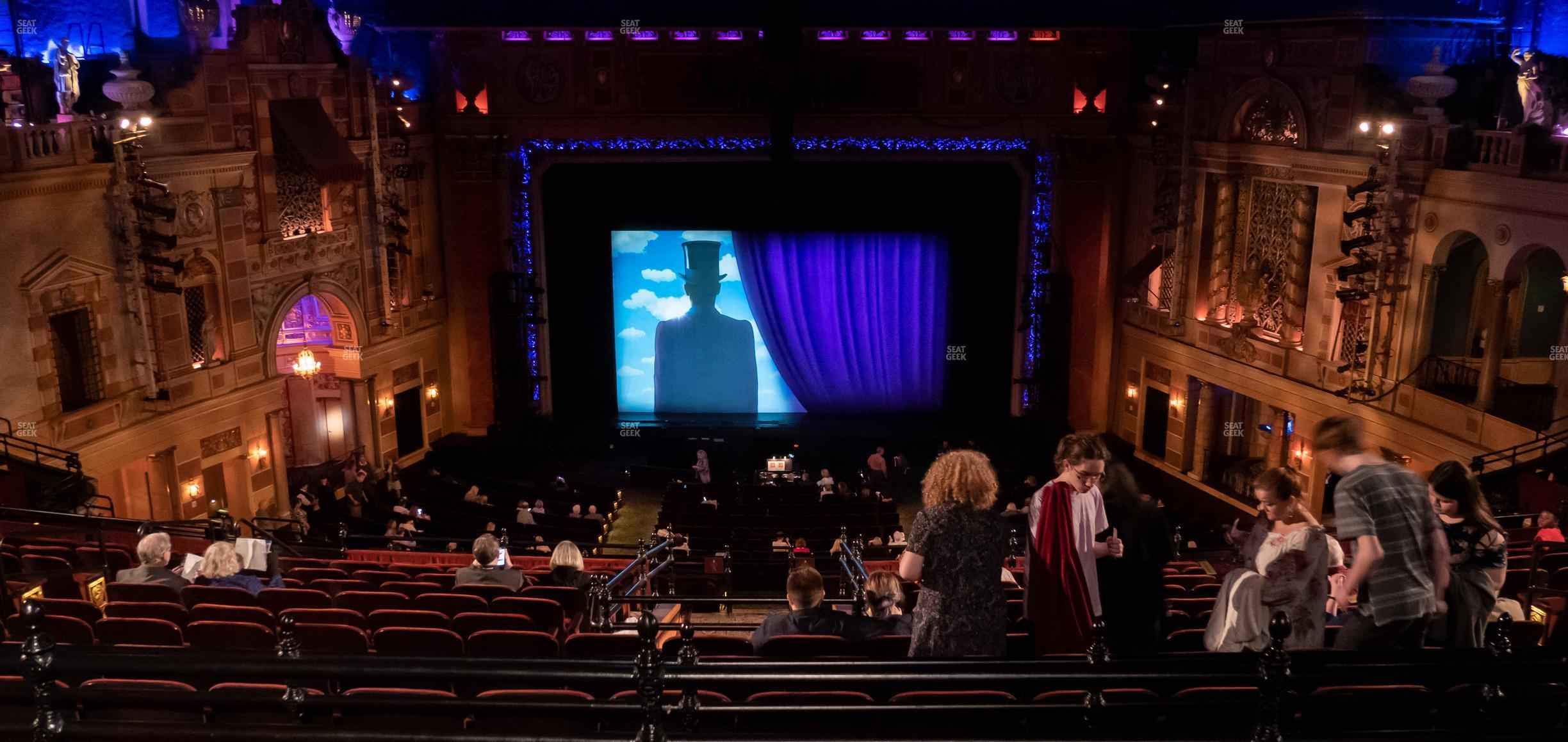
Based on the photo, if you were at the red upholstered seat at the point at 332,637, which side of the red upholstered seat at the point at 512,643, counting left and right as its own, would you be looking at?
left

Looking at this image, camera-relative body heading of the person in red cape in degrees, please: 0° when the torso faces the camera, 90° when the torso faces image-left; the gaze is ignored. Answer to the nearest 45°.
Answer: approximately 315°

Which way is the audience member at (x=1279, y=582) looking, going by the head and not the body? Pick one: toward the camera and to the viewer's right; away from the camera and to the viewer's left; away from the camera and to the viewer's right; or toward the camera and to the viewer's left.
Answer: toward the camera and to the viewer's left

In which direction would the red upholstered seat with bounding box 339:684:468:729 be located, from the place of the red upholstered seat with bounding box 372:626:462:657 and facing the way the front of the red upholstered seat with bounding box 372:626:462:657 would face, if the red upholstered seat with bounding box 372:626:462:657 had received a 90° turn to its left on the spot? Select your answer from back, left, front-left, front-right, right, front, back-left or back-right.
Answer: left

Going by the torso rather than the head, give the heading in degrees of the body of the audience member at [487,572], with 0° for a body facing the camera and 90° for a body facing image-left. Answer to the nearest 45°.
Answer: approximately 180°

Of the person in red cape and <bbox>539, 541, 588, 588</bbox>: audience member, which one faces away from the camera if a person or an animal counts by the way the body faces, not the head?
the audience member

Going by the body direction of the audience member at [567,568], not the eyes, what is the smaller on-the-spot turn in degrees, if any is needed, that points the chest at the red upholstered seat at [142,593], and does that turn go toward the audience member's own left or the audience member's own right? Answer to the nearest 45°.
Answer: approximately 90° to the audience member's own left

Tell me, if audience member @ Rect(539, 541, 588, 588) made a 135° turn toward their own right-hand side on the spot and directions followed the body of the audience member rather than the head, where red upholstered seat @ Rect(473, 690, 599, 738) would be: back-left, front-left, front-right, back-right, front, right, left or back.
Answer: front-right

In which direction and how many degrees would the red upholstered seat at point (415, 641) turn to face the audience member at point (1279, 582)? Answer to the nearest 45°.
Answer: approximately 135° to its right

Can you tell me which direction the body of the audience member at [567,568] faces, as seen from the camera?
away from the camera

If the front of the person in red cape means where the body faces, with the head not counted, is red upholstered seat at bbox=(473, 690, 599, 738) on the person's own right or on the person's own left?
on the person's own right

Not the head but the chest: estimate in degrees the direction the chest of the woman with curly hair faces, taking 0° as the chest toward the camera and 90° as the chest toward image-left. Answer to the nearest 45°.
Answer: approximately 180°

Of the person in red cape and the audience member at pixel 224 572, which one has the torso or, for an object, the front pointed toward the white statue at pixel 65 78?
the audience member

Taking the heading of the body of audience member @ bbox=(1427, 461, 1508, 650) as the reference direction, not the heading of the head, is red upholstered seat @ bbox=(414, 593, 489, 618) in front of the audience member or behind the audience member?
in front

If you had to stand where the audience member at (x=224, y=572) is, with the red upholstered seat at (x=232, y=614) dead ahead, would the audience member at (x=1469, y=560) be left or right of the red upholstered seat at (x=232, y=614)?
left

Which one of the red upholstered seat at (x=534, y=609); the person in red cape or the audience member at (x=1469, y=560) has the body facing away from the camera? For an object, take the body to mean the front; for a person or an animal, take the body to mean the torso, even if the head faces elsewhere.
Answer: the red upholstered seat

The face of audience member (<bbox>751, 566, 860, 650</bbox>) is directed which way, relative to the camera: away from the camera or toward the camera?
away from the camera

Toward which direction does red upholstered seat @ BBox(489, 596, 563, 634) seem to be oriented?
away from the camera

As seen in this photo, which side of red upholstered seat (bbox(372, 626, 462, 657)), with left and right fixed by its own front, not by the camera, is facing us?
back
